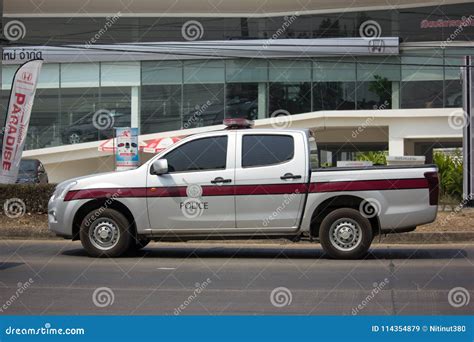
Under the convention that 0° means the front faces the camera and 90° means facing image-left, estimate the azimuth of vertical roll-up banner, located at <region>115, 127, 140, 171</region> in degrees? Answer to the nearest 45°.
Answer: approximately 0°

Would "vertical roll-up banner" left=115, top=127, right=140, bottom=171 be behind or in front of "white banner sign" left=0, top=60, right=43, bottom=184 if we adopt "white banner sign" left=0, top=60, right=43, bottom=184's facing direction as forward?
behind

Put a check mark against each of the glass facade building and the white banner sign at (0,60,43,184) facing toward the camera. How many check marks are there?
2

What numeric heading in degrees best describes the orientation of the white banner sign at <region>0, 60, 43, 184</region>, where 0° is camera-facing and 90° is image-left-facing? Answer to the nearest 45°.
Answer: approximately 0°

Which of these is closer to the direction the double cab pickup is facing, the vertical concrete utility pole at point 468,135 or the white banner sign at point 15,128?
the white banner sign

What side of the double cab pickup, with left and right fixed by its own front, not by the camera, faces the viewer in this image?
left

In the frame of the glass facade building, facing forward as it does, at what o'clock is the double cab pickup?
The double cab pickup is roughly at 12 o'clock from the glass facade building.
